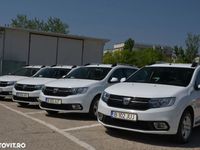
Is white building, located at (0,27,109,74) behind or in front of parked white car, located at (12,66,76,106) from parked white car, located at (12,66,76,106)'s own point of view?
behind

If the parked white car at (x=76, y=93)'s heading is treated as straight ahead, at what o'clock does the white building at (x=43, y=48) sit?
The white building is roughly at 4 o'clock from the parked white car.

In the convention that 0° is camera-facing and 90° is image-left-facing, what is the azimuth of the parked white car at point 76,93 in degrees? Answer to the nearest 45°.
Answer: approximately 45°

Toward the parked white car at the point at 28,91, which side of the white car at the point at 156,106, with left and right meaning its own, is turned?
right

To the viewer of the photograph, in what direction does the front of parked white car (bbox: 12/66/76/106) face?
facing the viewer and to the left of the viewer

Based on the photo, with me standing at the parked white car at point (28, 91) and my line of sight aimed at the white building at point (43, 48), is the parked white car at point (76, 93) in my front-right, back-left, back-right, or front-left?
back-right

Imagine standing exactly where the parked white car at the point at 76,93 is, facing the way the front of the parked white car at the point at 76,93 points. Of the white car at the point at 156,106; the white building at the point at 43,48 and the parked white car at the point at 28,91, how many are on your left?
1

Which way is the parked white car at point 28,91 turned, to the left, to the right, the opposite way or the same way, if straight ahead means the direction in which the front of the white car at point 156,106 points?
the same way

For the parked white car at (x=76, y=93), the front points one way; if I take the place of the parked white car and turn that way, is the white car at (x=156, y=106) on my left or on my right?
on my left

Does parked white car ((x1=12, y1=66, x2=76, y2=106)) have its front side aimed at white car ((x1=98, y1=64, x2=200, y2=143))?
no

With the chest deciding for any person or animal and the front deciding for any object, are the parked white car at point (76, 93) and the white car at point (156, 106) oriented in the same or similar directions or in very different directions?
same or similar directions

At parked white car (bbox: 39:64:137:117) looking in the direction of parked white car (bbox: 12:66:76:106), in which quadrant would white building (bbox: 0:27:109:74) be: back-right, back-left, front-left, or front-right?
front-right

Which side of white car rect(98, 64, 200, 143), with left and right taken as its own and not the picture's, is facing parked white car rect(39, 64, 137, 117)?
right

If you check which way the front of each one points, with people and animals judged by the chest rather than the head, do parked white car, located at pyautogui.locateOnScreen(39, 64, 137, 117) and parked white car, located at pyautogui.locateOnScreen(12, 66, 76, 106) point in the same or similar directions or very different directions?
same or similar directions

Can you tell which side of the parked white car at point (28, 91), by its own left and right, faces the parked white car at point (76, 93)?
left

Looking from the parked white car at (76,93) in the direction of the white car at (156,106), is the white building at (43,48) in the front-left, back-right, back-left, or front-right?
back-left

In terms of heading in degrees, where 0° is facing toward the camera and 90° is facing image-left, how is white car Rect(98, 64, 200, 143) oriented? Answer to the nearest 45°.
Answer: approximately 45°

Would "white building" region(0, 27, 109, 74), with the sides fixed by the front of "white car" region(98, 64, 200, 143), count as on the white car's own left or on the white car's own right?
on the white car's own right

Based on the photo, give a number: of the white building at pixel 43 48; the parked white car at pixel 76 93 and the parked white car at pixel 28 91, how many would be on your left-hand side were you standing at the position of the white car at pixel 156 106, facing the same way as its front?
0
